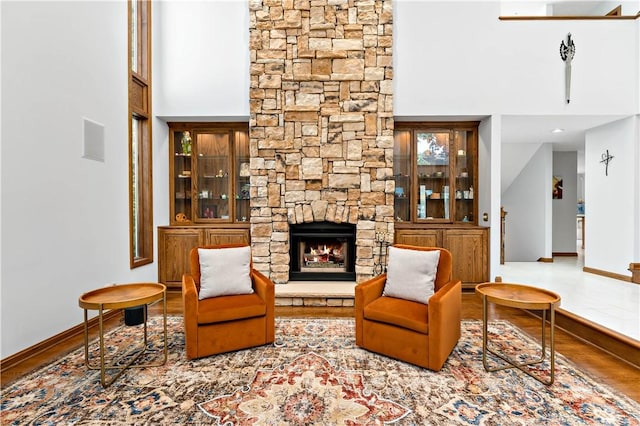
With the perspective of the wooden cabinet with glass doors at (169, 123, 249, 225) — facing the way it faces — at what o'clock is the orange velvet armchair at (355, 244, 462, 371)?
The orange velvet armchair is roughly at 11 o'clock from the wooden cabinet with glass doors.

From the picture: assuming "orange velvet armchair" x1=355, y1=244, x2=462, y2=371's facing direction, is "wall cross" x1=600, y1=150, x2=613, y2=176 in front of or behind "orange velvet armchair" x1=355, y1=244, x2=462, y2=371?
behind

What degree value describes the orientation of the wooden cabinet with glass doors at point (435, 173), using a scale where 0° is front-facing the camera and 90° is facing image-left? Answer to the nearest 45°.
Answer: approximately 0°

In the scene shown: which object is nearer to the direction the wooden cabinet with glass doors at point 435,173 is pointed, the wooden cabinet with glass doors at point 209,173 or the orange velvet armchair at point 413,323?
the orange velvet armchair

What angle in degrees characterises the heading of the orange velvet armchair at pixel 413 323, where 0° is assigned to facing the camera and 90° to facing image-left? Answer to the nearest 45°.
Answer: approximately 45°

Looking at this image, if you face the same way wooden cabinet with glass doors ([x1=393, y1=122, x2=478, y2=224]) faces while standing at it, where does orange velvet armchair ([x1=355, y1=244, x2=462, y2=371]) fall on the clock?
The orange velvet armchair is roughly at 12 o'clock from the wooden cabinet with glass doors.

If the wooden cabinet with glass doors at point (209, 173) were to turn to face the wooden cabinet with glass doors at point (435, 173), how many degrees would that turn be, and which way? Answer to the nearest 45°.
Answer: approximately 90° to its left

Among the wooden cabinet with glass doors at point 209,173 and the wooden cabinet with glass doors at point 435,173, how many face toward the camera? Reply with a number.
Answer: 2

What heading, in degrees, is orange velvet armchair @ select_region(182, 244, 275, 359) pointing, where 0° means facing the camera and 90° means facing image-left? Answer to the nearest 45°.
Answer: approximately 315°

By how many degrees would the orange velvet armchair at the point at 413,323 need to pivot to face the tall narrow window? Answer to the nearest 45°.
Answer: approximately 45° to its right

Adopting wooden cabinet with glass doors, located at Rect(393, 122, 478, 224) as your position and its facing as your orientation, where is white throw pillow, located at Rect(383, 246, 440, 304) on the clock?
The white throw pillow is roughly at 12 o'clock from the wooden cabinet with glass doors.

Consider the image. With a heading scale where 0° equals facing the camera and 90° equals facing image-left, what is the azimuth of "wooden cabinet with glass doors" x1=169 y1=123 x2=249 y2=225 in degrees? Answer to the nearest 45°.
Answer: approximately 0°

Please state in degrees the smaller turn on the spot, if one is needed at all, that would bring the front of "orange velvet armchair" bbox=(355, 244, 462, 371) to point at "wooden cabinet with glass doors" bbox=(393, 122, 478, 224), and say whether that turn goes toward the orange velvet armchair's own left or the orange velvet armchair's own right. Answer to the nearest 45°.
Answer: approximately 135° to the orange velvet armchair's own right

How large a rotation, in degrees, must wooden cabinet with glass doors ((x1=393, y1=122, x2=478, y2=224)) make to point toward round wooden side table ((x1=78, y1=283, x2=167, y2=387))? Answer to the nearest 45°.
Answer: approximately 45° to its right
